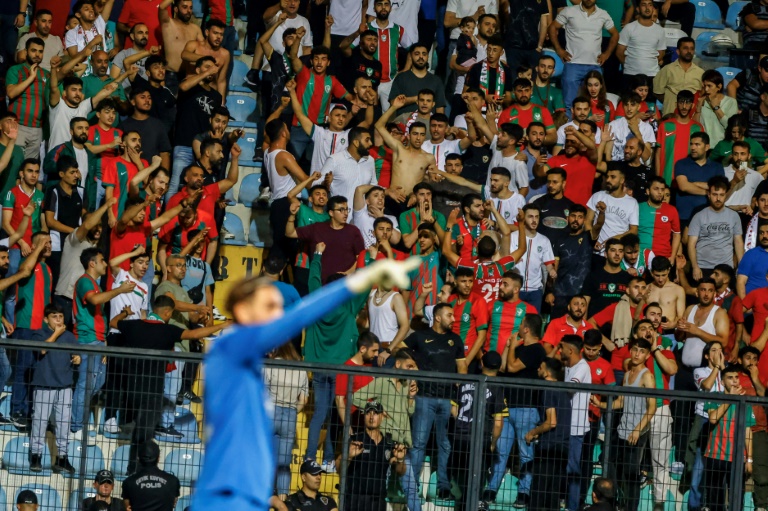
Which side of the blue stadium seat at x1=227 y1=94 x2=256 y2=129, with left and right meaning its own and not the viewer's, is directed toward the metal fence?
front

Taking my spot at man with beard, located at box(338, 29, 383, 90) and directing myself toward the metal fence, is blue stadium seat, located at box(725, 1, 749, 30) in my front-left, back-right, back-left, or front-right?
back-left

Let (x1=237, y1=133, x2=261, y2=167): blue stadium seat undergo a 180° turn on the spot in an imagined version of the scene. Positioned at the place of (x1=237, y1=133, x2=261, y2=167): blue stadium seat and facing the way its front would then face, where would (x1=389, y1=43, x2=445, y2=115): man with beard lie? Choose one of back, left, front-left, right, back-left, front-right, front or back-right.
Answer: right

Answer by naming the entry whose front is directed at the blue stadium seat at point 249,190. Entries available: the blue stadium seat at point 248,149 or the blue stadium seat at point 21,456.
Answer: the blue stadium seat at point 248,149

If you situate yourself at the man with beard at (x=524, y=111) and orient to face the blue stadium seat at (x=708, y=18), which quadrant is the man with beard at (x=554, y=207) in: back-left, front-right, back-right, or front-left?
back-right

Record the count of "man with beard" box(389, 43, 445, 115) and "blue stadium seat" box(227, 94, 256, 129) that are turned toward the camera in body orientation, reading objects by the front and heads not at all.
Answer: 2

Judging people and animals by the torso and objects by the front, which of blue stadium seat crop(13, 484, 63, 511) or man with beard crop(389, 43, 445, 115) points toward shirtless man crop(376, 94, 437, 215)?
the man with beard

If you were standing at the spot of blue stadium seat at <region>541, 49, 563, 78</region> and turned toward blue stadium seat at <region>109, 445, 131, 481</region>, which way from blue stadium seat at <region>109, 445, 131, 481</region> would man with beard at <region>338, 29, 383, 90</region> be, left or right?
right
